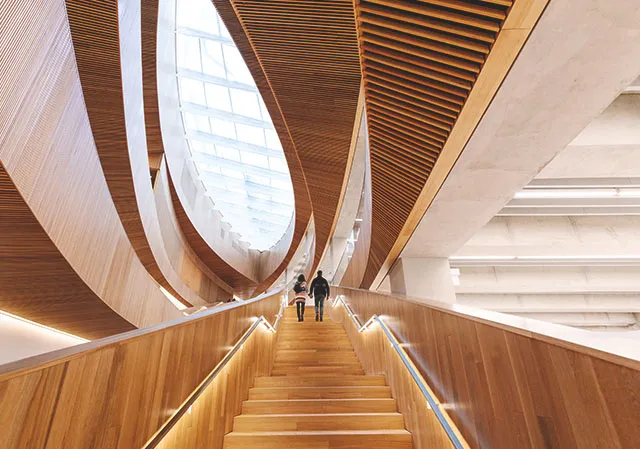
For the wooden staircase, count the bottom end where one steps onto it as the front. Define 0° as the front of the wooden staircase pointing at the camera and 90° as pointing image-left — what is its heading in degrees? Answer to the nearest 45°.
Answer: approximately 0°

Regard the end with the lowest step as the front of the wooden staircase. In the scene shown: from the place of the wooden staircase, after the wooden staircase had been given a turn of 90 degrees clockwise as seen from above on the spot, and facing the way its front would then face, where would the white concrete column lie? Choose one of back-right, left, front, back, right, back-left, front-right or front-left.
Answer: back-right
